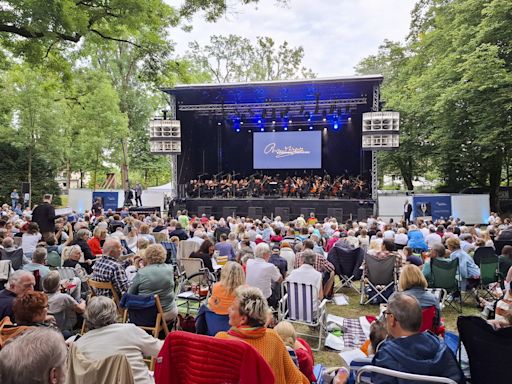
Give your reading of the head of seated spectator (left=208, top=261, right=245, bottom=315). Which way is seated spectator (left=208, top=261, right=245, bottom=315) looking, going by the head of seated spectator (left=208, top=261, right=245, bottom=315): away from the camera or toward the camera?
away from the camera

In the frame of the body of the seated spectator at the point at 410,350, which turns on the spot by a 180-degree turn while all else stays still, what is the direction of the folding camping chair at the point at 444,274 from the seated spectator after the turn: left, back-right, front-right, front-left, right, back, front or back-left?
back-left

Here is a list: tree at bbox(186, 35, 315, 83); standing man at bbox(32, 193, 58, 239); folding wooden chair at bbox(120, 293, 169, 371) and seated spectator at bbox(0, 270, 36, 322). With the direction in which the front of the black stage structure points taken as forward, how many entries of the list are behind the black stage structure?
1

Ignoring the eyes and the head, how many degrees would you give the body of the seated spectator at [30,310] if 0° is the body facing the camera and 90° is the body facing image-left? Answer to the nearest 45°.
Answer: approximately 225°

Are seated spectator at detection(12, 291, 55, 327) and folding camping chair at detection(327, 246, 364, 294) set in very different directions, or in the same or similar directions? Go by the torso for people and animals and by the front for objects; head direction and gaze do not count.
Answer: same or similar directions

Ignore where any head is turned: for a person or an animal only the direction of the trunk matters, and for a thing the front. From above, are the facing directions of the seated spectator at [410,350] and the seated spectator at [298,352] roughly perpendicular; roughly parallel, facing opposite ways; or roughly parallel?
roughly parallel

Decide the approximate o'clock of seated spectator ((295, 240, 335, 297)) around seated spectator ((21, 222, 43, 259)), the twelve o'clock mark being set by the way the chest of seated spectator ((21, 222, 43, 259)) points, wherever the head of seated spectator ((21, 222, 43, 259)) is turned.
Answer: seated spectator ((295, 240, 335, 297)) is roughly at 3 o'clock from seated spectator ((21, 222, 43, 259)).

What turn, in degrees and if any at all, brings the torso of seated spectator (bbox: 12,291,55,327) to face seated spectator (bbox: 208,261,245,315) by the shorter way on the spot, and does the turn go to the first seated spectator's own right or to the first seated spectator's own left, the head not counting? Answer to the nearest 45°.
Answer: approximately 45° to the first seated spectator's own right

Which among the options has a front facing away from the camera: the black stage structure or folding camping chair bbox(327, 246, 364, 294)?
the folding camping chair

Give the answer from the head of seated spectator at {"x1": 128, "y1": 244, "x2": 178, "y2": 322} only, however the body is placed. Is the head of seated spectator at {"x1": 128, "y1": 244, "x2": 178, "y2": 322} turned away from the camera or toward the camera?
away from the camera

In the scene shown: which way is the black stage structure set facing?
toward the camera

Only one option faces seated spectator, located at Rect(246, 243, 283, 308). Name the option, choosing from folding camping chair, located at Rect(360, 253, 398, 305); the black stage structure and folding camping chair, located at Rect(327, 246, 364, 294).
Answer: the black stage structure

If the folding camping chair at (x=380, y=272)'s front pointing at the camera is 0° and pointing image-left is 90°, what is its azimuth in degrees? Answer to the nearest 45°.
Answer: approximately 180°

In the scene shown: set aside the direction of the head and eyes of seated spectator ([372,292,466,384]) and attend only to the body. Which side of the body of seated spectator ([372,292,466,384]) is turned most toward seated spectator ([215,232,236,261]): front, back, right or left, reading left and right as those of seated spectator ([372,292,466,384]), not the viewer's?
front

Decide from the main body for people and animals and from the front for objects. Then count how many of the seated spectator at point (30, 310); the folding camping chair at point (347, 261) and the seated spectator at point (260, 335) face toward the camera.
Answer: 0

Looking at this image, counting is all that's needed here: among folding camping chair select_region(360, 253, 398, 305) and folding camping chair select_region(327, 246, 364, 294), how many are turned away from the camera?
2

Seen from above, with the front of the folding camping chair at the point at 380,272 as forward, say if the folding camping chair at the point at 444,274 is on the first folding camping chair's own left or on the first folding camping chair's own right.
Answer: on the first folding camping chair's own right

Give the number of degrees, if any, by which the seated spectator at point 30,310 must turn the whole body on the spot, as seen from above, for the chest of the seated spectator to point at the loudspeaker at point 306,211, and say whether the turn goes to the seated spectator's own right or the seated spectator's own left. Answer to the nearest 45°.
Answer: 0° — they already face it

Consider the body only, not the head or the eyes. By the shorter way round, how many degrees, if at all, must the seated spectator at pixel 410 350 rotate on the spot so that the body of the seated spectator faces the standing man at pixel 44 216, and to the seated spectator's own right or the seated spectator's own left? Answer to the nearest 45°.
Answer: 0° — they already face them

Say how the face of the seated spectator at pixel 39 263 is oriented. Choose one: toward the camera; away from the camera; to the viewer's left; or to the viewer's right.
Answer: away from the camera

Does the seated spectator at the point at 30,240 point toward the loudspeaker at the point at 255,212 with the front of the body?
yes

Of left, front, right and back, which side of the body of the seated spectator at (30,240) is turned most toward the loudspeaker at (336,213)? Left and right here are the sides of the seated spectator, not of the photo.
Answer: front

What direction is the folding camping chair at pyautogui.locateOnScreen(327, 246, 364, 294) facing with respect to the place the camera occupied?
facing away from the viewer

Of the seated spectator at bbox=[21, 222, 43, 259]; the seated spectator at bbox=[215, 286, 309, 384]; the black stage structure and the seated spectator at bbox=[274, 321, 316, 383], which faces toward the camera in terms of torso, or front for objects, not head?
the black stage structure

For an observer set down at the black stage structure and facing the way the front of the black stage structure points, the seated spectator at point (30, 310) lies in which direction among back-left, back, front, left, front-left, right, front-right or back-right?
front
